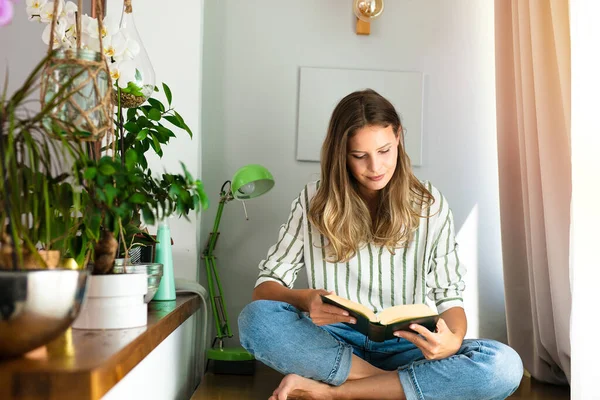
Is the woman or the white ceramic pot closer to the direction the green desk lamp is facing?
the woman

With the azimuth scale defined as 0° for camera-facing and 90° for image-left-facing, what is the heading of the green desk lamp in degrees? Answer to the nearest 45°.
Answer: approximately 315°

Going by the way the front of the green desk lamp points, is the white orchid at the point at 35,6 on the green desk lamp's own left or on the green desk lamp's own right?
on the green desk lamp's own right

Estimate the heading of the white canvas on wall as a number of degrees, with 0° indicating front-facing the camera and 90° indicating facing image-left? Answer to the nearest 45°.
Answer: approximately 0°

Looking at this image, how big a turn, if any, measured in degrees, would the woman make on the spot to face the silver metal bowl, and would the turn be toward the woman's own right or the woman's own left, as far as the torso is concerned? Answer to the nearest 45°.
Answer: approximately 45° to the woman's own right

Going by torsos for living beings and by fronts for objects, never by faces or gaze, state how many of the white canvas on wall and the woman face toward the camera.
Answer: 2
